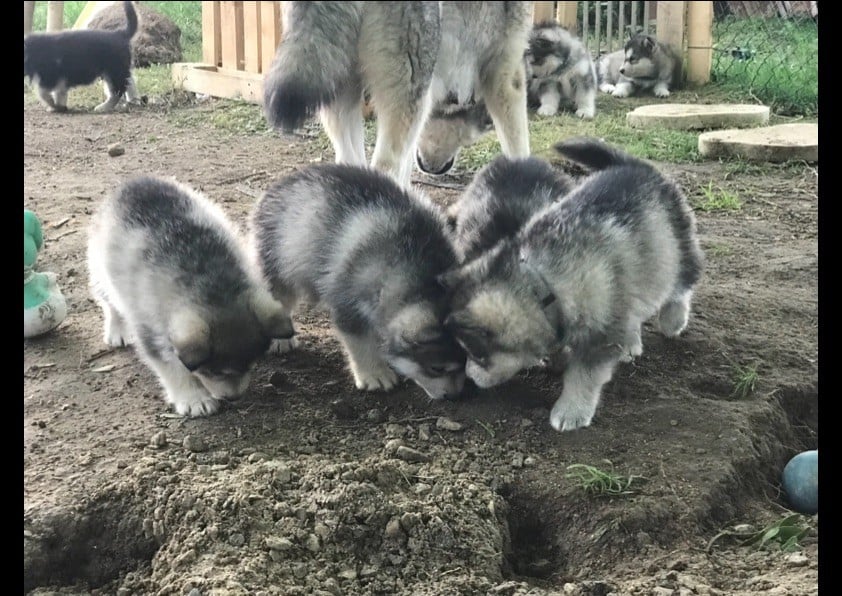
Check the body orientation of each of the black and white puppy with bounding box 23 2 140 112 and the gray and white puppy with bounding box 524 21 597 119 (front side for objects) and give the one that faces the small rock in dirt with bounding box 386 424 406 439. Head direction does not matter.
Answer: the gray and white puppy

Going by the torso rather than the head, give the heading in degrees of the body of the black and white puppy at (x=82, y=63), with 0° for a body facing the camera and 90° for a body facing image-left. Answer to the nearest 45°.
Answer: approximately 90°

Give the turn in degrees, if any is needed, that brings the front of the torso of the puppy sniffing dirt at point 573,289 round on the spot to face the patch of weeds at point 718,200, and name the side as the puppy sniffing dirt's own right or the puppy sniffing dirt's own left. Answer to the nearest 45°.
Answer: approximately 135° to the puppy sniffing dirt's own right

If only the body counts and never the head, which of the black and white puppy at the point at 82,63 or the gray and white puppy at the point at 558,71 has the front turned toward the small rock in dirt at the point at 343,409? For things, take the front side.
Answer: the gray and white puppy

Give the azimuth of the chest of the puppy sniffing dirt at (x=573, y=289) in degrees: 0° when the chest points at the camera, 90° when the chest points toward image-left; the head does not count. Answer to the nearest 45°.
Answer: approximately 45°

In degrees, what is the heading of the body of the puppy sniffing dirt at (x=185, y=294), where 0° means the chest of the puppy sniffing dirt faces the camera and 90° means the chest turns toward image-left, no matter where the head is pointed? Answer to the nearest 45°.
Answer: approximately 315°

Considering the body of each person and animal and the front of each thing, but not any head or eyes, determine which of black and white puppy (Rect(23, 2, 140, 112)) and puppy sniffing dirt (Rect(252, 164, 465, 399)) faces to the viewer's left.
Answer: the black and white puppy

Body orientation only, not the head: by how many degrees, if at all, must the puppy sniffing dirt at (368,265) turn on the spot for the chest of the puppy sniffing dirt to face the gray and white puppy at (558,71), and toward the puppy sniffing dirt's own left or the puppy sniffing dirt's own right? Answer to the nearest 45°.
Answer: approximately 135° to the puppy sniffing dirt's own left

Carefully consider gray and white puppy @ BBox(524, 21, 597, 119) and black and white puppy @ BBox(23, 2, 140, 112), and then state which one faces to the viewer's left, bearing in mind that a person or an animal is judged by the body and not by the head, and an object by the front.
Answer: the black and white puppy
